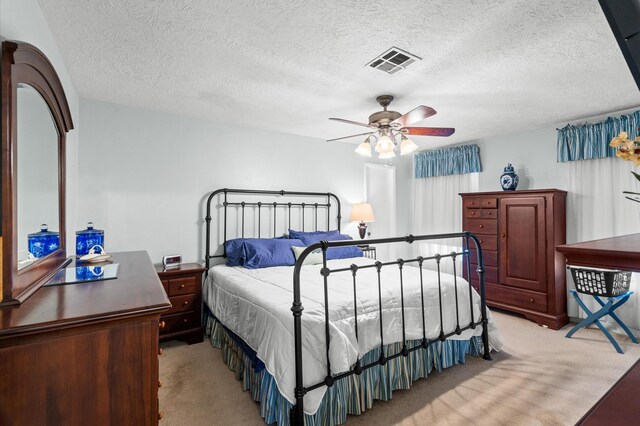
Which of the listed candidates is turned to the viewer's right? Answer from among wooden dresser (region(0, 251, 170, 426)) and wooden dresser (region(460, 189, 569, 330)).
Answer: wooden dresser (region(0, 251, 170, 426))

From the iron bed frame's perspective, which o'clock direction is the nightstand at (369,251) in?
The nightstand is roughly at 8 o'clock from the iron bed frame.

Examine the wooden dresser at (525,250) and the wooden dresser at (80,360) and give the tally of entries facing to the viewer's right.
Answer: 1

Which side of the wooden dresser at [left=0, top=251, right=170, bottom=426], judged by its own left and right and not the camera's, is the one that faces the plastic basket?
front

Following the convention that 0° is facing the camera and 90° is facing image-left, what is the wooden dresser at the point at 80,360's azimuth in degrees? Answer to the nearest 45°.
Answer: approximately 270°

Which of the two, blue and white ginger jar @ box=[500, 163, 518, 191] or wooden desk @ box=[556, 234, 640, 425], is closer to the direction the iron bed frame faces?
the wooden desk

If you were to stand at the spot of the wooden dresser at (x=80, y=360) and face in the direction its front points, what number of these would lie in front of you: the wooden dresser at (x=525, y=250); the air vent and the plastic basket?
3

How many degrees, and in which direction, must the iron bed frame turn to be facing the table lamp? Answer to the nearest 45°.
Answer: approximately 135° to its left

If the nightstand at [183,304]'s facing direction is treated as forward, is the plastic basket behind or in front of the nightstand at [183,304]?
in front
